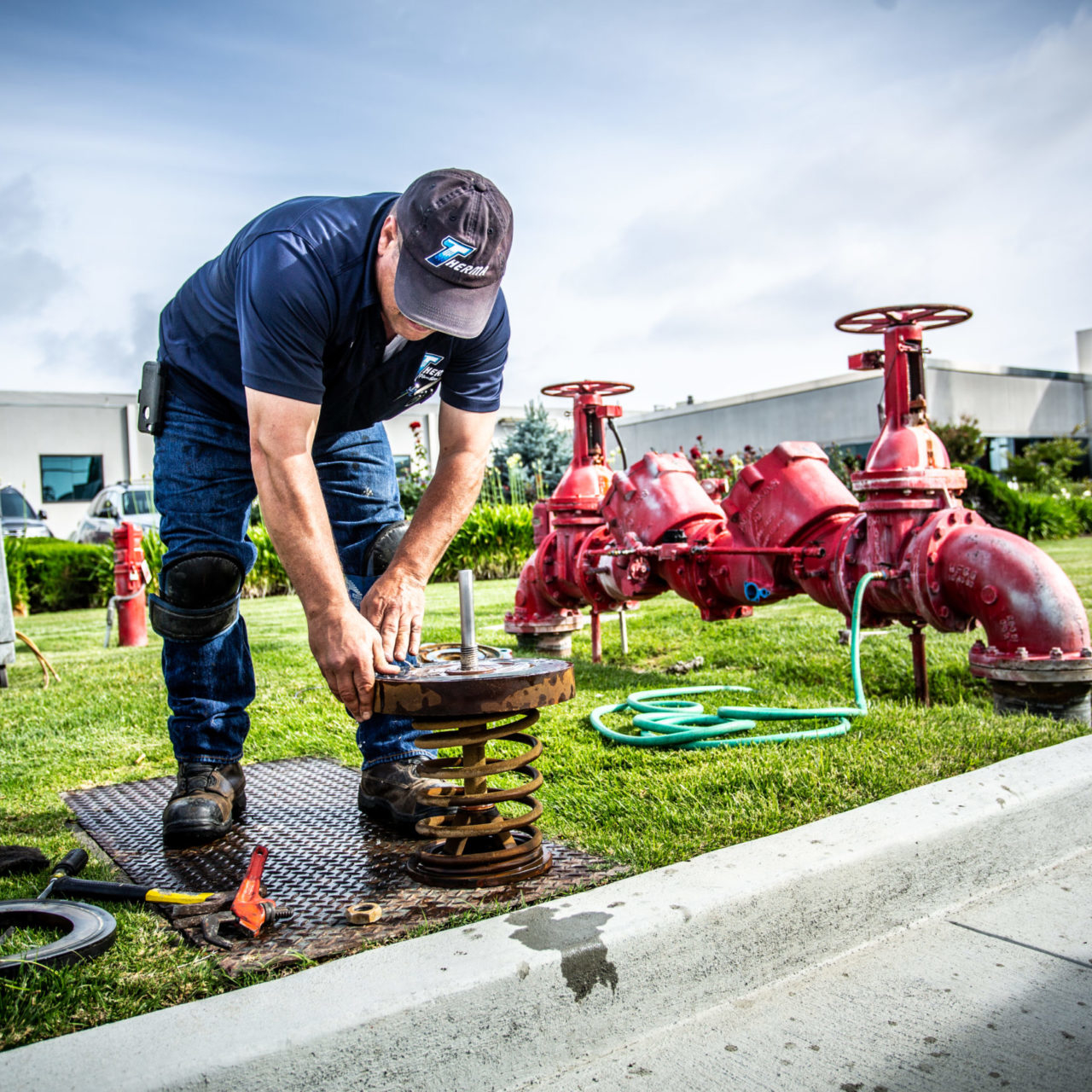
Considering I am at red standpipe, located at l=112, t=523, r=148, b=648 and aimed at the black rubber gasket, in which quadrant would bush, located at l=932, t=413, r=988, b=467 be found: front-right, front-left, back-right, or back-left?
back-left

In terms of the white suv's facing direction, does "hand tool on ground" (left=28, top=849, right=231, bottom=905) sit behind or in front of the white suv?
in front

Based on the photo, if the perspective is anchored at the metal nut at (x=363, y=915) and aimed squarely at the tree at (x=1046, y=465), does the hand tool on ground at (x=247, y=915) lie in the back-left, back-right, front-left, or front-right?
back-left

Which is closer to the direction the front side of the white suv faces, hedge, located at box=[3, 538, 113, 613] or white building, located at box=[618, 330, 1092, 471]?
the hedge

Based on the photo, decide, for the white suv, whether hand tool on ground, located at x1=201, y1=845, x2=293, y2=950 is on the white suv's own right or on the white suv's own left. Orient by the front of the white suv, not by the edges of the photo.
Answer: on the white suv's own left

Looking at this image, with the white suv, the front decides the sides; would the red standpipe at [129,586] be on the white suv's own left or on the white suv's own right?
on the white suv's own left

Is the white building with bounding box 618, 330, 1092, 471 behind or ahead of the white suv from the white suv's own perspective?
behind

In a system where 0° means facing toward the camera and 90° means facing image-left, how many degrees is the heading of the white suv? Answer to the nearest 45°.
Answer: approximately 45°

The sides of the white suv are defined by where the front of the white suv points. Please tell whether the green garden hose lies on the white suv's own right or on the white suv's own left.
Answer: on the white suv's own left

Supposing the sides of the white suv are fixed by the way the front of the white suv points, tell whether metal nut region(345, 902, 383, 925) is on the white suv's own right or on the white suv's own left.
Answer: on the white suv's own left

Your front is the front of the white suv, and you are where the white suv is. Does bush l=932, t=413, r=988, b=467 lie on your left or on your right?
on your left

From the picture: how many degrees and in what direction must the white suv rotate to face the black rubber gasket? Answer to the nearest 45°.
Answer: approximately 45° to its left
